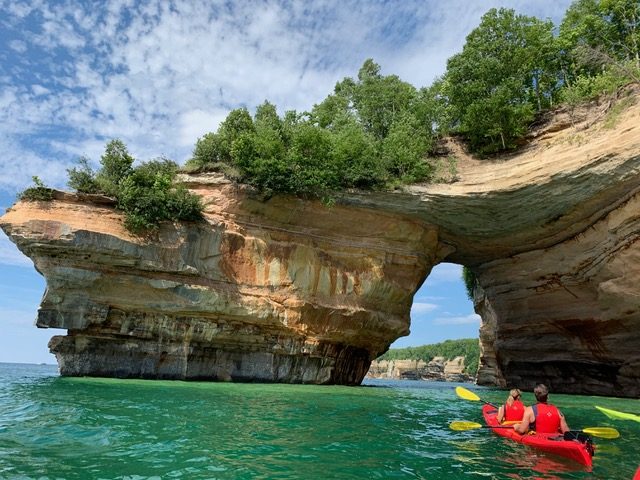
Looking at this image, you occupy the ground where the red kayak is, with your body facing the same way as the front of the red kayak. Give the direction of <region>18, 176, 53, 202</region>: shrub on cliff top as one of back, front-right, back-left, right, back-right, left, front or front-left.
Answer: front-left

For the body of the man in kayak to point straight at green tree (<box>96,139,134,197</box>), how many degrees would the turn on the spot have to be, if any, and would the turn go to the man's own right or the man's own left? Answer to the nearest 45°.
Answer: approximately 45° to the man's own left

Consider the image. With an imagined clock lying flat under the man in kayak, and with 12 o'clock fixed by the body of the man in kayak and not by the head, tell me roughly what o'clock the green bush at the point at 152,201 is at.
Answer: The green bush is roughly at 11 o'clock from the man in kayak.

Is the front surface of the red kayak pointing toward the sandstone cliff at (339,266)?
yes

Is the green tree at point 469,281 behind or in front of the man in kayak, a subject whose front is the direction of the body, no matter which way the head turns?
in front

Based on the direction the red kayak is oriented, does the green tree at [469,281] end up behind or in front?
in front

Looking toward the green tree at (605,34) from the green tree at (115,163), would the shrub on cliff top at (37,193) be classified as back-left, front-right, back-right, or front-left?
back-right

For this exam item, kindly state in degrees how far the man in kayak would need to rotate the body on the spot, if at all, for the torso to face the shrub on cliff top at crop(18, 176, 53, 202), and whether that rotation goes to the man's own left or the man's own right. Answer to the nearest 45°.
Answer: approximately 45° to the man's own left

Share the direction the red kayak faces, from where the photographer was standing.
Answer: facing away from the viewer and to the left of the viewer

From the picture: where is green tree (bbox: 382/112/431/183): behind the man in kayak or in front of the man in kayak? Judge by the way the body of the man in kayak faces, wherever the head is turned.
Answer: in front

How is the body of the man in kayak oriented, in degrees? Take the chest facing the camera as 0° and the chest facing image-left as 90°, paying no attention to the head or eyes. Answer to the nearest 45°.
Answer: approximately 135°
